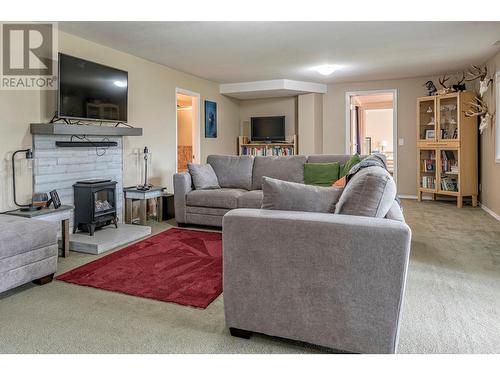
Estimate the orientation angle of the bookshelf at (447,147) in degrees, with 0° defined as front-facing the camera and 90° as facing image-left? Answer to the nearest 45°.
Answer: approximately 45°

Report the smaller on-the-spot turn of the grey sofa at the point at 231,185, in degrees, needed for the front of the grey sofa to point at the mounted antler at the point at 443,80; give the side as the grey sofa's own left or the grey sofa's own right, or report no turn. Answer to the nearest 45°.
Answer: approximately 135° to the grey sofa's own left

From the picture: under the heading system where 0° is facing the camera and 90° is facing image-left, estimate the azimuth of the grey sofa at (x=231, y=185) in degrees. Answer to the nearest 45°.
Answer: approximately 0°
